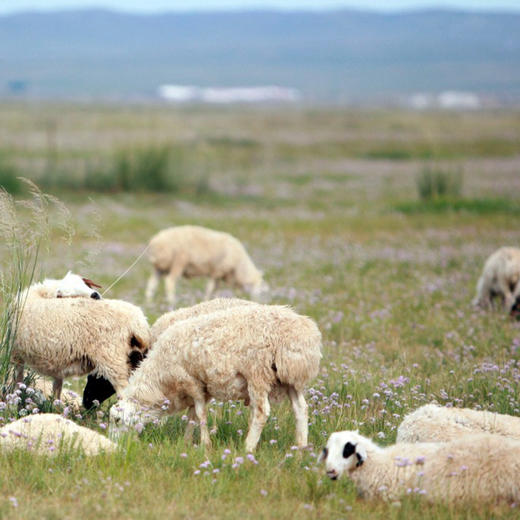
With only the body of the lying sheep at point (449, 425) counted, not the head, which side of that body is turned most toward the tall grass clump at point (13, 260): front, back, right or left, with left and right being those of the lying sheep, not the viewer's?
back

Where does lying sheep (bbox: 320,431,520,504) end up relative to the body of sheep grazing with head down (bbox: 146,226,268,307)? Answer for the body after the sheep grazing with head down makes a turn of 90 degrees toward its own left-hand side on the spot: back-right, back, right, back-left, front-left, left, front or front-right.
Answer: back

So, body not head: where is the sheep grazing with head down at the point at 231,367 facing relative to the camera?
to the viewer's left

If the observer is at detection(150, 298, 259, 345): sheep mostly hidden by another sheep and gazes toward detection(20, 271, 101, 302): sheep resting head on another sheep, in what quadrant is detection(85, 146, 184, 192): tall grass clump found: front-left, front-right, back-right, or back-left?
front-right

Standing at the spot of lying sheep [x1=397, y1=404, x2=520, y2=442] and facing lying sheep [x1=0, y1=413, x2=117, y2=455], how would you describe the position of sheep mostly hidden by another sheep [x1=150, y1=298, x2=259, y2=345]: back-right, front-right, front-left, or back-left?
front-right

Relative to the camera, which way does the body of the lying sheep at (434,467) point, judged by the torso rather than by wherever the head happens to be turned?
to the viewer's left

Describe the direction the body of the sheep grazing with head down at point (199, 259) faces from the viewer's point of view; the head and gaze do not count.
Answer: to the viewer's right

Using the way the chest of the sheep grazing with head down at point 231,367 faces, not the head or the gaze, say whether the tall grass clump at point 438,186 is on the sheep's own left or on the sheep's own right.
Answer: on the sheep's own right
